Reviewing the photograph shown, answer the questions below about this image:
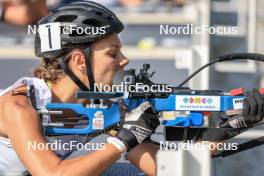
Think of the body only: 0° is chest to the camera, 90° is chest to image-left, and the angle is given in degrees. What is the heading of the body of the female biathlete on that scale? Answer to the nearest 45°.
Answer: approximately 270°

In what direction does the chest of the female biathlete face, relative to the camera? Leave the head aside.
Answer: to the viewer's right
